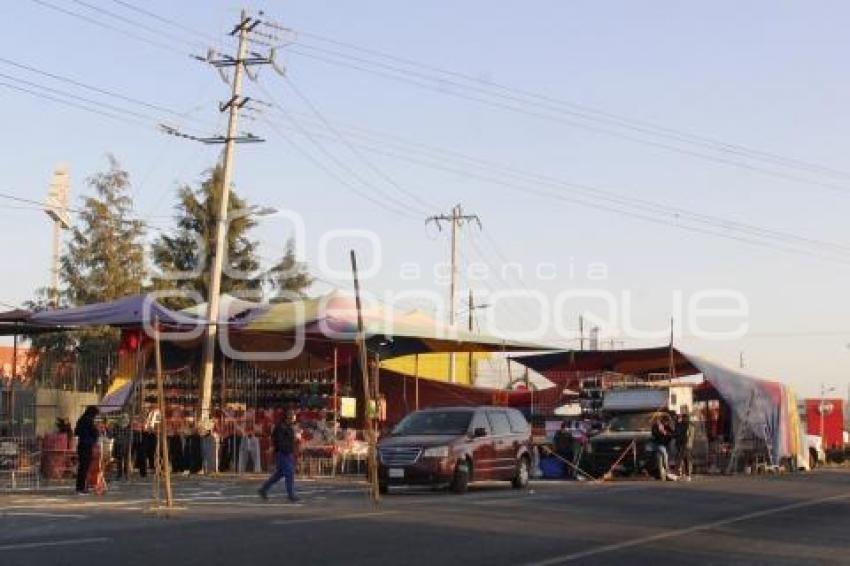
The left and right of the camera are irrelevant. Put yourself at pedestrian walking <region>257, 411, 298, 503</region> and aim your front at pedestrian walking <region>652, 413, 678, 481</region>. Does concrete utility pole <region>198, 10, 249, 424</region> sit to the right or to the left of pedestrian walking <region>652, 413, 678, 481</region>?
left

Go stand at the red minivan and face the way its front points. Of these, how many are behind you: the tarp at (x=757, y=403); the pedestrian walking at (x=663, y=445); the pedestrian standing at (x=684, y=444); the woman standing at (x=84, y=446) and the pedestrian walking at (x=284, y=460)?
3

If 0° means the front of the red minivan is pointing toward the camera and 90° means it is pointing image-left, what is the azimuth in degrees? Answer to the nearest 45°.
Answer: approximately 45°

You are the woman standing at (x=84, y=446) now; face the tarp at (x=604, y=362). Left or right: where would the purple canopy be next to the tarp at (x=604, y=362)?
left

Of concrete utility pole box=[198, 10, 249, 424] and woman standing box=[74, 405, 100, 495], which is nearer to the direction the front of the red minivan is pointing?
the woman standing
